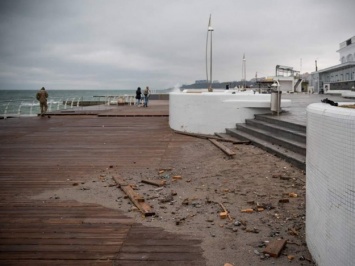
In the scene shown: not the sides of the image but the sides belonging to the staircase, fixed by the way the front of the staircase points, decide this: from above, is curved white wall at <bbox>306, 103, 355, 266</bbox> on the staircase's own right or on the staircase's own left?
on the staircase's own left

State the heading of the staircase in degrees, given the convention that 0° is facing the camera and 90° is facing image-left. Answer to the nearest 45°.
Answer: approximately 45°

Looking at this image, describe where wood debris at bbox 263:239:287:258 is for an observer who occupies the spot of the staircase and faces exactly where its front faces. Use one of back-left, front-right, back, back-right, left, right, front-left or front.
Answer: front-left

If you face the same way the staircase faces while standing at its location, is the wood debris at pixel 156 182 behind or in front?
in front

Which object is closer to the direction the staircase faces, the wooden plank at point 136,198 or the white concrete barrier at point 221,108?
the wooden plank

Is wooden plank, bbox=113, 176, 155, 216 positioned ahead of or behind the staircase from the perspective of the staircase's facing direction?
ahead

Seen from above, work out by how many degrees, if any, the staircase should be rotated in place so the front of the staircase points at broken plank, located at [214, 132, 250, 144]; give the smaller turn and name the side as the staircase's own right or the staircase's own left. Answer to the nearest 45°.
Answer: approximately 90° to the staircase's own right
